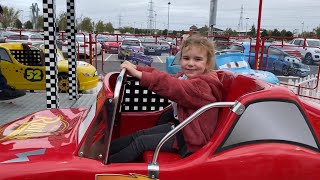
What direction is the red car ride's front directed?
to the viewer's left

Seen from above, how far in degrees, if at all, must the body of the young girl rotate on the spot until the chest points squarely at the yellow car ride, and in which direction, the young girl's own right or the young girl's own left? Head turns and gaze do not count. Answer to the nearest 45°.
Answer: approximately 45° to the young girl's own right

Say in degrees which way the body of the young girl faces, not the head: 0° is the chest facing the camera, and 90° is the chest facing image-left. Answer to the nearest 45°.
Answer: approximately 90°
